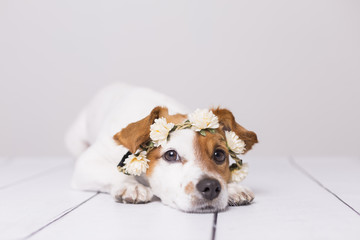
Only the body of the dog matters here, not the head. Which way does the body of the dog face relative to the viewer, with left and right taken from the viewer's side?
facing the viewer and to the right of the viewer
